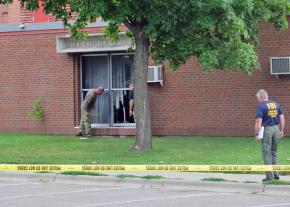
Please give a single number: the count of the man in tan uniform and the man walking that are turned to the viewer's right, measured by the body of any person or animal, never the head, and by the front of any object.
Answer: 1

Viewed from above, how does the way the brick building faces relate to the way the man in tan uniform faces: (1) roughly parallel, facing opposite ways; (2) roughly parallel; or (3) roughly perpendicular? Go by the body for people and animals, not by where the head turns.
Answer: roughly perpendicular

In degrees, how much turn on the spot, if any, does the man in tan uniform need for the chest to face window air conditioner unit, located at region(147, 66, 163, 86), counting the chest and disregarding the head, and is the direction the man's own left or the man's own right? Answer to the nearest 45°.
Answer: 0° — they already face it

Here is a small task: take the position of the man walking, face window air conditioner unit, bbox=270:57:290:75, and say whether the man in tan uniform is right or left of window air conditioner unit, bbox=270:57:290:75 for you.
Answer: left

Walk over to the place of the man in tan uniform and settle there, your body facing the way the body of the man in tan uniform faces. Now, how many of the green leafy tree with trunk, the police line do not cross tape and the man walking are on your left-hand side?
0

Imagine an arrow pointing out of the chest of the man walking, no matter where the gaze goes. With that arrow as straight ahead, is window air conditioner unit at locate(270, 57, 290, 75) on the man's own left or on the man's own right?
on the man's own right

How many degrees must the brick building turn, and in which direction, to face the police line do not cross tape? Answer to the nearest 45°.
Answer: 0° — it already faces it

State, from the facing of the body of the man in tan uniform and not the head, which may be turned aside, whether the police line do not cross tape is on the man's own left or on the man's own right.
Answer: on the man's own right

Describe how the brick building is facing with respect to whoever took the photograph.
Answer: facing the viewer

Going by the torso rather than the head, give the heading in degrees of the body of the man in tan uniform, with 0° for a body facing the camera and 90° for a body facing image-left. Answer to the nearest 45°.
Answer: approximately 270°

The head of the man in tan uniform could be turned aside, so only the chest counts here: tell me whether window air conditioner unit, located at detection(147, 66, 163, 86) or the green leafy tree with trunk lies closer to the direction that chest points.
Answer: the window air conditioner unit

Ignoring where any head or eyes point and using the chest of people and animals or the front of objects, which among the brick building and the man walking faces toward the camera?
the brick building
